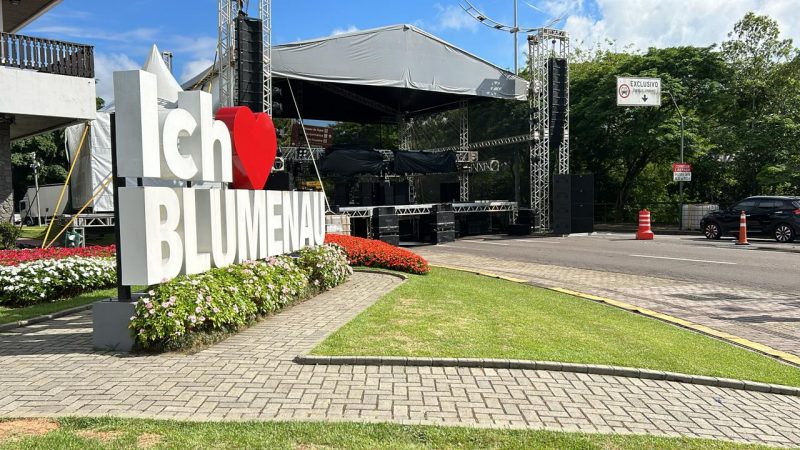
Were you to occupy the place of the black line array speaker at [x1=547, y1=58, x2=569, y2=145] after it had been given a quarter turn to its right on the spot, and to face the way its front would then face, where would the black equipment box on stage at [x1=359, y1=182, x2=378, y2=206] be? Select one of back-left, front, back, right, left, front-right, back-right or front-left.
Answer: front-right

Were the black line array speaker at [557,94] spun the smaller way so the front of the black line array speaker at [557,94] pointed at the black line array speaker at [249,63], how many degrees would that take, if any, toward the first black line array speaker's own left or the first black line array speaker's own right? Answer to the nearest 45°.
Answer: approximately 90° to the first black line array speaker's own right

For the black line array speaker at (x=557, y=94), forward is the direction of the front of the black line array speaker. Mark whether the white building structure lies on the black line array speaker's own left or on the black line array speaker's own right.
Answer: on the black line array speaker's own right

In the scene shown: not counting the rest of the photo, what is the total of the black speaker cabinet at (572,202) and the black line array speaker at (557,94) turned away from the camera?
0

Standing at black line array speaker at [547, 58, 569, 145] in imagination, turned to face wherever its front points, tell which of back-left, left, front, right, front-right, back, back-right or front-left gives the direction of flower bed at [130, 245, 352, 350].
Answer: front-right

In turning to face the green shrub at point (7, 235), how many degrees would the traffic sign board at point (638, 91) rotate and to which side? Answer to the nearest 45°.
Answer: approximately 45° to its right

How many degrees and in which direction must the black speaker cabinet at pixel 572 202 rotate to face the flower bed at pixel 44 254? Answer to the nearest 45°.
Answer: approximately 90° to its right

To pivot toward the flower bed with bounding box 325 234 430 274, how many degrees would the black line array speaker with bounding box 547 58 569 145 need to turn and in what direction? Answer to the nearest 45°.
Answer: approximately 45° to its right

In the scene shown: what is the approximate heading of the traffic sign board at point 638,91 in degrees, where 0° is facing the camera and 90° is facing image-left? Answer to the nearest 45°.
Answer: approximately 0°

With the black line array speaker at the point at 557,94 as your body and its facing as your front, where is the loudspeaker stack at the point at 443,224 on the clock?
The loudspeaker stack is roughly at 3 o'clock from the black line array speaker.

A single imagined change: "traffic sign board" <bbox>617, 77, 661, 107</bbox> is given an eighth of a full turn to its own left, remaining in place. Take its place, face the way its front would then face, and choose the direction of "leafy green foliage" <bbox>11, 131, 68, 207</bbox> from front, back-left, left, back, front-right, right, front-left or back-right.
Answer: back-right

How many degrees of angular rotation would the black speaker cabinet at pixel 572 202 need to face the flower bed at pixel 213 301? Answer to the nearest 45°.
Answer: approximately 45° to its right
